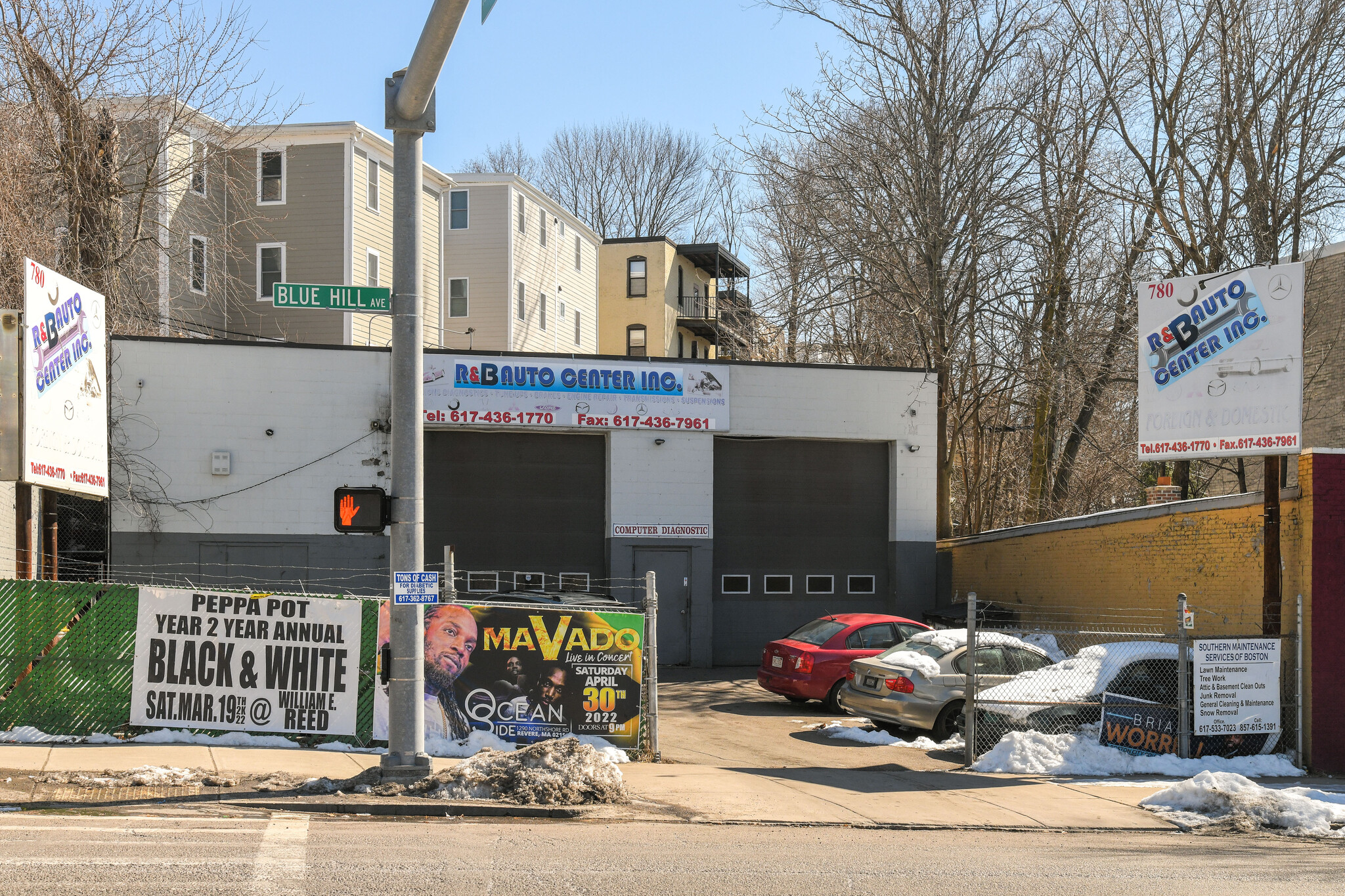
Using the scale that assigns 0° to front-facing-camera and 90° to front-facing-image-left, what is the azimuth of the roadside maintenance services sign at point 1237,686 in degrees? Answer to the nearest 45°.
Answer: approximately 0°

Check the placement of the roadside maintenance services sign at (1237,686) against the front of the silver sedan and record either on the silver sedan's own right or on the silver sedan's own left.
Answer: on the silver sedan's own right

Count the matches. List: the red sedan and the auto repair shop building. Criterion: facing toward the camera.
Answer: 1

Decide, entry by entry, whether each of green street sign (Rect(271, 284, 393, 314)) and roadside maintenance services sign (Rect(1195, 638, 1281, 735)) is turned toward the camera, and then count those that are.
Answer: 2

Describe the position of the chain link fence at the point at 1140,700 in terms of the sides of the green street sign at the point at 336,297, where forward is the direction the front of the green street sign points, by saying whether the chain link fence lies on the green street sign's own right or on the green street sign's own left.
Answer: on the green street sign's own left

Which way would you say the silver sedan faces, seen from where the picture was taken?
facing away from the viewer and to the right of the viewer
